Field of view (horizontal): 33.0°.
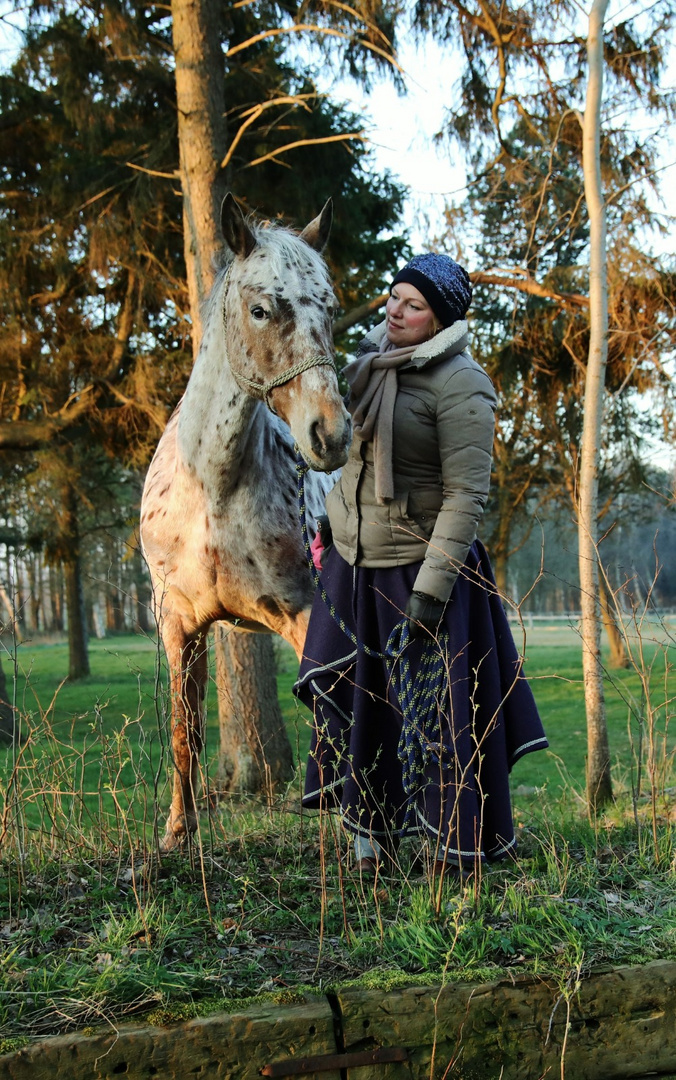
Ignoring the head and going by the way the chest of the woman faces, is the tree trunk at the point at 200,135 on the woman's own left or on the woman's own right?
on the woman's own right

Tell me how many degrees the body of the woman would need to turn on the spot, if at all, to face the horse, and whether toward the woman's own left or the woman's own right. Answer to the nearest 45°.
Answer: approximately 90° to the woman's own right

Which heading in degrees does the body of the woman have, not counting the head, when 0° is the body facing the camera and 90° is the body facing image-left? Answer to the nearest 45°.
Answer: approximately 45°

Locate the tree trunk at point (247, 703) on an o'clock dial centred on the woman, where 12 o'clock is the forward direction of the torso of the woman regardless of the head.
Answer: The tree trunk is roughly at 4 o'clock from the woman.

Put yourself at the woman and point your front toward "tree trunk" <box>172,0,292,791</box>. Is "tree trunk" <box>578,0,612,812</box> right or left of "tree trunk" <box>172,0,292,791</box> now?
right

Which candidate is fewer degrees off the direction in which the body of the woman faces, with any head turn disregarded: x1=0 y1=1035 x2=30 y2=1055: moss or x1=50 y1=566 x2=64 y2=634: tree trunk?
the moss

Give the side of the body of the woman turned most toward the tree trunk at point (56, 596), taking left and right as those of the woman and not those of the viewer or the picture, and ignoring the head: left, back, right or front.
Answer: right

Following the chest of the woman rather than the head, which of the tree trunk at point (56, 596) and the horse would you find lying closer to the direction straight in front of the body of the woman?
the horse

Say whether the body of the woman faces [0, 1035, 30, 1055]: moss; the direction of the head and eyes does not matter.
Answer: yes
